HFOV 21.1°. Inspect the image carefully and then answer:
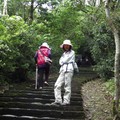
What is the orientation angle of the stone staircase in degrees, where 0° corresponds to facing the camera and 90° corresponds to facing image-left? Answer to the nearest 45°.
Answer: approximately 0°
